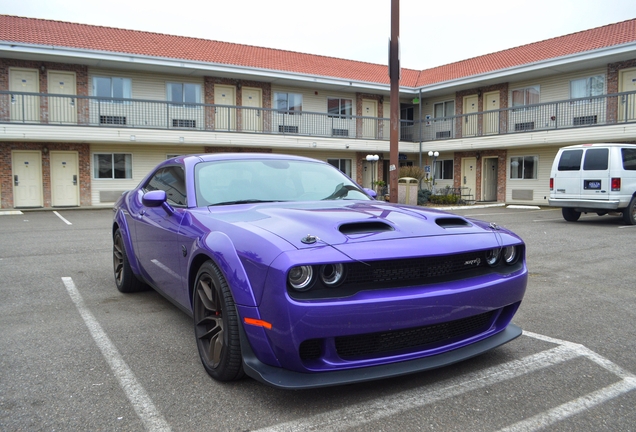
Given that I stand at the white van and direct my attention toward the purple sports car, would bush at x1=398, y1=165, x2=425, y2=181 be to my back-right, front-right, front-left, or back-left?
back-right

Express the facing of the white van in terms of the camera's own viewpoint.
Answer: facing away from the viewer and to the right of the viewer

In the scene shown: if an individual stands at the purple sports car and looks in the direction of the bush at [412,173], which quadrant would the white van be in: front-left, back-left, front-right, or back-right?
front-right

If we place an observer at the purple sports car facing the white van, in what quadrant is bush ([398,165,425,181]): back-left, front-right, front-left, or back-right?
front-left

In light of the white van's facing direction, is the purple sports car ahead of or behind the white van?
behind

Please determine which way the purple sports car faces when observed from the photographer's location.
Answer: facing the viewer and to the right of the viewer

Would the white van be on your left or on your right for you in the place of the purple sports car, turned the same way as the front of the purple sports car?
on your left

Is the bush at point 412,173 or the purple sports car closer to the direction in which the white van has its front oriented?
the bush

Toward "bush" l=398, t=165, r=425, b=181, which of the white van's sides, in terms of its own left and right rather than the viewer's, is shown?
left

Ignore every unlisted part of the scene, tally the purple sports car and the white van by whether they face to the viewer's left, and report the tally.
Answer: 0

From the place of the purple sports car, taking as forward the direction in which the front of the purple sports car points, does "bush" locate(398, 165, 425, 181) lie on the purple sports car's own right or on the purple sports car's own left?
on the purple sports car's own left
